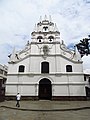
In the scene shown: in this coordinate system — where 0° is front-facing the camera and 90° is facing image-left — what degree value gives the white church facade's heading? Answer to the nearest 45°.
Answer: approximately 0°
